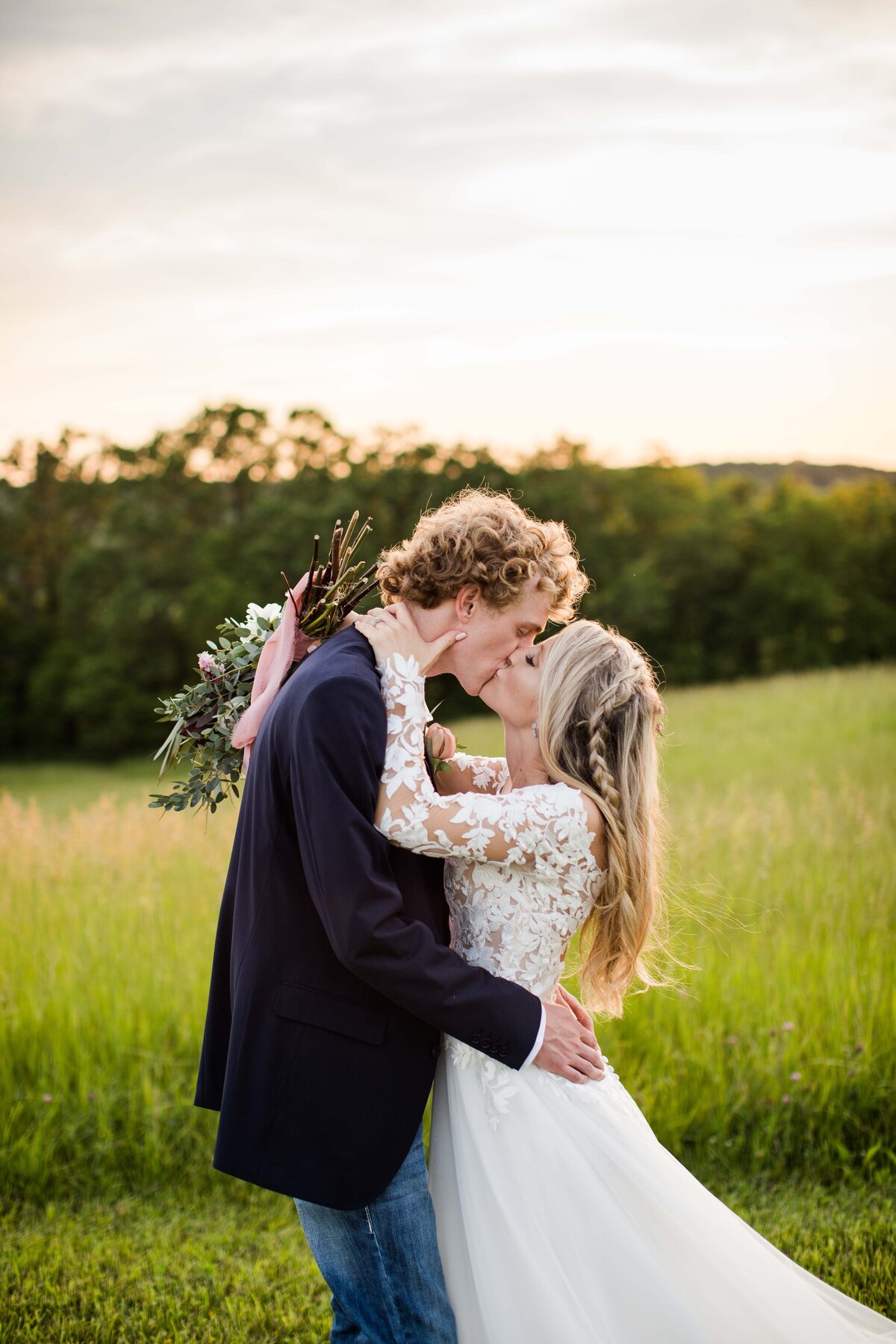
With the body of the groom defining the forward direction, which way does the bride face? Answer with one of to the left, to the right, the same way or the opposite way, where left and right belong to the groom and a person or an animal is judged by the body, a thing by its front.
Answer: the opposite way

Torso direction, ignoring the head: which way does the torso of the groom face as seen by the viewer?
to the viewer's right

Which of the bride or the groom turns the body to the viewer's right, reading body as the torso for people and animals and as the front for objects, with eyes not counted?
the groom

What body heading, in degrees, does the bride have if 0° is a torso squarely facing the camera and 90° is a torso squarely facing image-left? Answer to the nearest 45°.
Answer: approximately 90°

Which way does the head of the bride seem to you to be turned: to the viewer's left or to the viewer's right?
to the viewer's left

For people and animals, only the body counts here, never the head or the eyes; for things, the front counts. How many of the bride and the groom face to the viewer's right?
1

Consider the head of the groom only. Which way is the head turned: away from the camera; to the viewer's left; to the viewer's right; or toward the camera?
to the viewer's right
